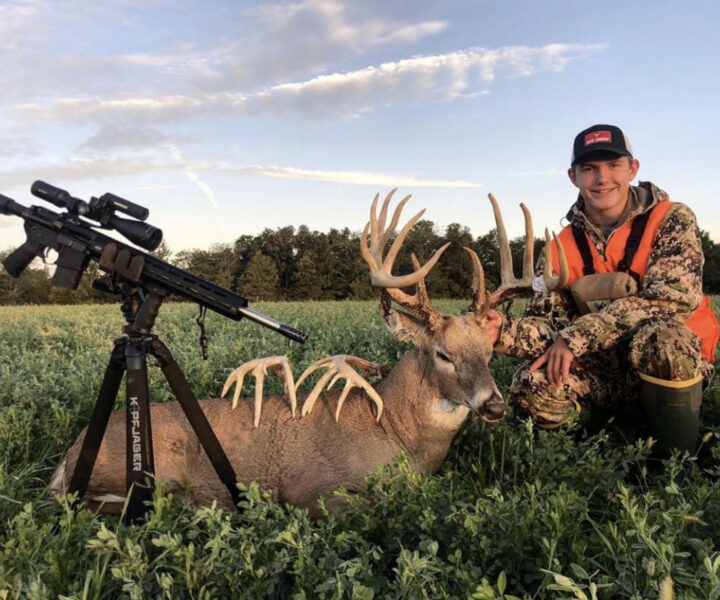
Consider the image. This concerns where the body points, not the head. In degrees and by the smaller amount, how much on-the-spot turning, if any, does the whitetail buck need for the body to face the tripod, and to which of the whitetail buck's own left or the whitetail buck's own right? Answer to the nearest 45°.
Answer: approximately 135° to the whitetail buck's own right

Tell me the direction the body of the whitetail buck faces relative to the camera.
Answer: to the viewer's right

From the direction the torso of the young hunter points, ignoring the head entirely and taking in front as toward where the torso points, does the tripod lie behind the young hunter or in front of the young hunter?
in front

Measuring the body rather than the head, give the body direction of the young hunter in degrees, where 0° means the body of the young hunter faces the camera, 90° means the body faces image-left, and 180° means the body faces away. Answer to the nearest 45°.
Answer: approximately 45°
